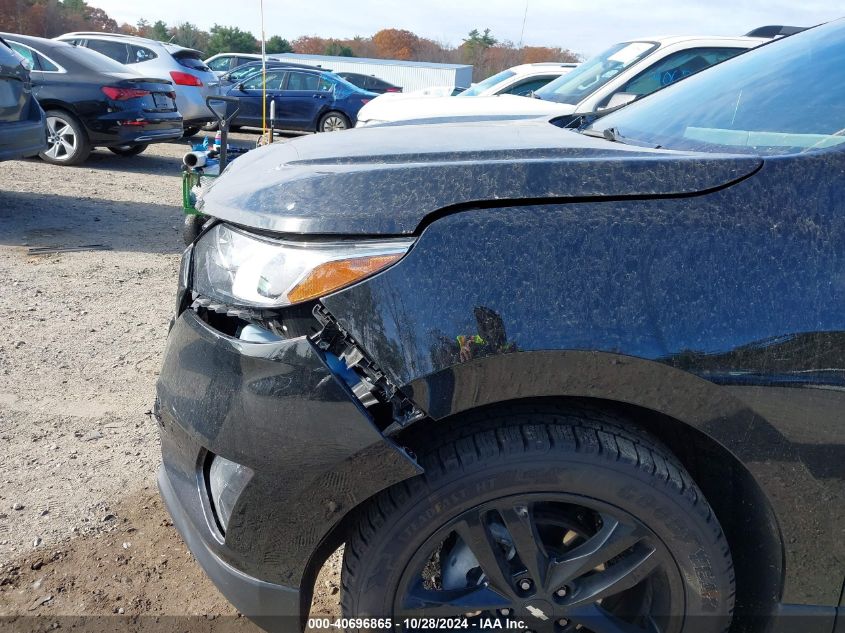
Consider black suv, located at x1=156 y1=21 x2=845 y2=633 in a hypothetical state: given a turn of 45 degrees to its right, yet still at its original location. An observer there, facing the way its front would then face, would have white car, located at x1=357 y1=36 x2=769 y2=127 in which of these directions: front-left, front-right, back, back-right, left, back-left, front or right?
front-right

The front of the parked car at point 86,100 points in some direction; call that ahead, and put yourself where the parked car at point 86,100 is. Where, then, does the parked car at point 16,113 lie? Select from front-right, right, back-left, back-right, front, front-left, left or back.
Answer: back-left

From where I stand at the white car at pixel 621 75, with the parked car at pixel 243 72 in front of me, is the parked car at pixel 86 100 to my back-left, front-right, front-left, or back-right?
front-left

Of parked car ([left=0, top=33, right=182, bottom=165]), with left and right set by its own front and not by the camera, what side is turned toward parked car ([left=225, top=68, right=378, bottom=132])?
right

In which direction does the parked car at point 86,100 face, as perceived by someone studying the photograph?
facing away from the viewer and to the left of the viewer

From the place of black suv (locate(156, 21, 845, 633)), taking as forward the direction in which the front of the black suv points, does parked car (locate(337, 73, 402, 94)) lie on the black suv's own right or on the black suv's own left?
on the black suv's own right

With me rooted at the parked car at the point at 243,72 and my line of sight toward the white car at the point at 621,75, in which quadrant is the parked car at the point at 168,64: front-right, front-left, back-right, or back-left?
front-right

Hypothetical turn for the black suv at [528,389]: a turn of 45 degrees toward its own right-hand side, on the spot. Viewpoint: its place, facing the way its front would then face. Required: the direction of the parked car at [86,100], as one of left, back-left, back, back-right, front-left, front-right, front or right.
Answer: front

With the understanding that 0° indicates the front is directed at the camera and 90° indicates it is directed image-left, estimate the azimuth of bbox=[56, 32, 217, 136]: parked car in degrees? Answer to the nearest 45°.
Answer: approximately 135°

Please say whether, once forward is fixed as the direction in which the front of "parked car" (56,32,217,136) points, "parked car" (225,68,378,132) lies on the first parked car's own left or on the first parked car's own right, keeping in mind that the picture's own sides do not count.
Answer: on the first parked car's own right

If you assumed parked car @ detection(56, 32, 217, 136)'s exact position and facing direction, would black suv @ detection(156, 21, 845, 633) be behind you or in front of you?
behind

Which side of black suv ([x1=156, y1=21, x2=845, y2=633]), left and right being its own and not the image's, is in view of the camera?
left
